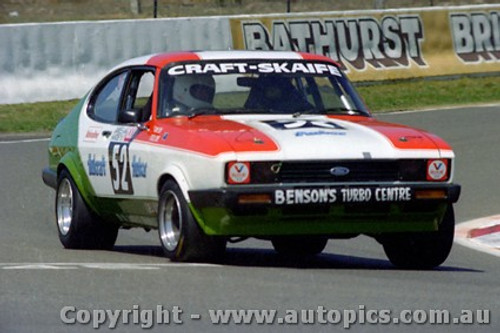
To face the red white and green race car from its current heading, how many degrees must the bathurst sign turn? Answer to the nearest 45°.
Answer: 0° — it already faces it

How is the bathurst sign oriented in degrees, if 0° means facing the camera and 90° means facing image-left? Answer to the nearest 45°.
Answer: approximately 0°

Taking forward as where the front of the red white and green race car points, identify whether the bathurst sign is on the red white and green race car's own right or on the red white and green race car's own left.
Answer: on the red white and green race car's own left
